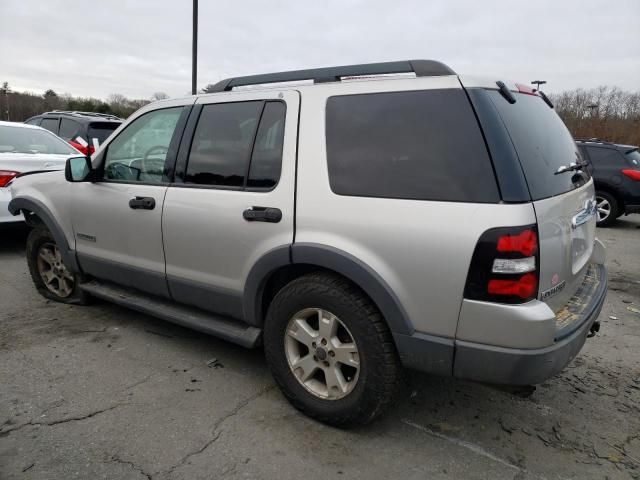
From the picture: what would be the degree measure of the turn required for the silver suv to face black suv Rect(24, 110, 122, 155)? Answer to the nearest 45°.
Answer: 0° — it already faces it

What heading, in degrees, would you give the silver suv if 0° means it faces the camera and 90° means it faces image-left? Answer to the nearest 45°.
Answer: approximately 135°

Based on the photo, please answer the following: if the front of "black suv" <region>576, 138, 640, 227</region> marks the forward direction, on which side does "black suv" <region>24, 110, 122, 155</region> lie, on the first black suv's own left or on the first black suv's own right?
on the first black suv's own left

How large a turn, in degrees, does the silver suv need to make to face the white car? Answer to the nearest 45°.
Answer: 0° — it already faces it

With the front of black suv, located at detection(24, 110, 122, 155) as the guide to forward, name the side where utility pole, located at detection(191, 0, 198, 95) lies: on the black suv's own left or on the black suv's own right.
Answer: on the black suv's own right

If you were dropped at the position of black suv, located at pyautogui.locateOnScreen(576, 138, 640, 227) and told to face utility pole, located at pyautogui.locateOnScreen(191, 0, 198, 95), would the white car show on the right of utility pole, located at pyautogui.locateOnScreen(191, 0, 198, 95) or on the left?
left

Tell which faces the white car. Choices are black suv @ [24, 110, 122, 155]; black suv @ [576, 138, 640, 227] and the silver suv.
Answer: the silver suv

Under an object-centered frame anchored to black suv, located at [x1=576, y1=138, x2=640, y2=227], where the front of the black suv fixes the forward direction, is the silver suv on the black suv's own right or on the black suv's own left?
on the black suv's own left

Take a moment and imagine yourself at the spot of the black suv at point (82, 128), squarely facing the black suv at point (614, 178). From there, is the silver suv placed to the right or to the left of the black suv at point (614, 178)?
right

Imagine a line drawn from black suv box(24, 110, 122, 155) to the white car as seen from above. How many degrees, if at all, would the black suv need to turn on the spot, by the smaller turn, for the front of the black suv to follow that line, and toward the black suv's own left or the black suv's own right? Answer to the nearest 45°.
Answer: approximately 135° to the black suv's own left

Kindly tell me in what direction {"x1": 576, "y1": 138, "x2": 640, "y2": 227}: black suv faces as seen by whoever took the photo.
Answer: facing away from the viewer and to the left of the viewer
